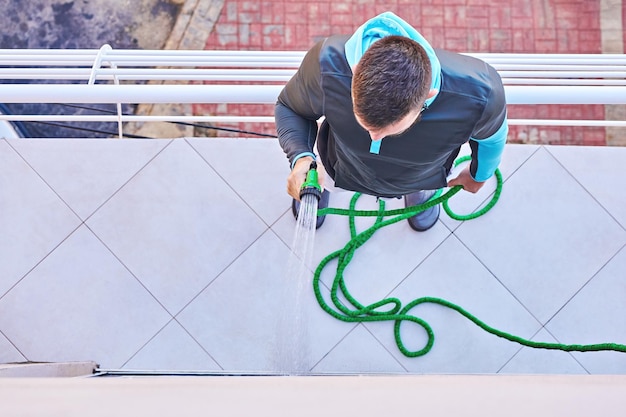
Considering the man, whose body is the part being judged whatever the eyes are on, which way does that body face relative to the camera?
toward the camera
